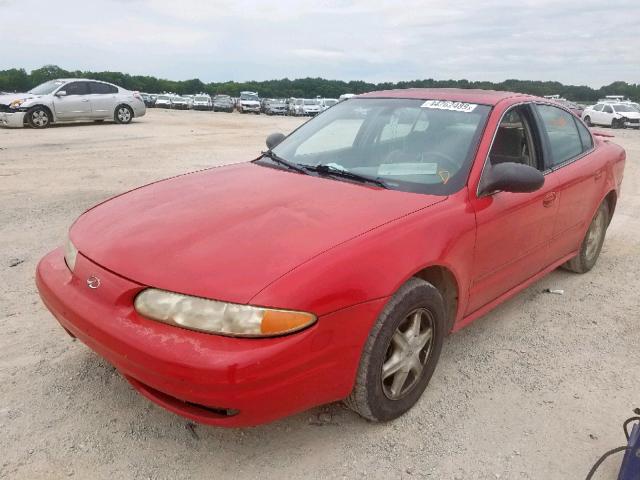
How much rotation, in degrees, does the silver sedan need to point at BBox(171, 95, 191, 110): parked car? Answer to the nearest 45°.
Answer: approximately 90° to its right

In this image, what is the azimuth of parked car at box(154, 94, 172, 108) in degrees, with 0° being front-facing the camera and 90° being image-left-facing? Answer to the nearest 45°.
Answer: approximately 0°

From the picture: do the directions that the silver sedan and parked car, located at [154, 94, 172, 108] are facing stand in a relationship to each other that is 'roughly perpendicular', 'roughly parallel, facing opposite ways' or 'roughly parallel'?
roughly perpendicular

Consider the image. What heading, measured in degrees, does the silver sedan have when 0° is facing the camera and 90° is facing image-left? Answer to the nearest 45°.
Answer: approximately 90°

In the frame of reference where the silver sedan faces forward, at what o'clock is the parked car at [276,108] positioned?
The parked car is roughly at 4 o'clock from the silver sedan.

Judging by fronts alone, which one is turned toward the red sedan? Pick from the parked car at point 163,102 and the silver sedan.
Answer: the parked car

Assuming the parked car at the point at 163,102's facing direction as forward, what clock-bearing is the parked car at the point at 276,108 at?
the parked car at the point at 276,108 is roughly at 10 o'clock from the parked car at the point at 163,102.

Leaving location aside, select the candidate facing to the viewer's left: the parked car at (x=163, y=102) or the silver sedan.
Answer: the silver sedan

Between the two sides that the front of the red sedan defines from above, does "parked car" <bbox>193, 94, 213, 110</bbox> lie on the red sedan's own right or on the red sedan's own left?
on the red sedan's own right

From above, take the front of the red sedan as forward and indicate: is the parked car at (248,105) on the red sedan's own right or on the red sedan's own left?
on the red sedan's own right

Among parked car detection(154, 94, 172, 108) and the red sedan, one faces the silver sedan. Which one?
the parked car

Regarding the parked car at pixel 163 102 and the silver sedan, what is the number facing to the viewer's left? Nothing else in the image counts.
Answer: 1

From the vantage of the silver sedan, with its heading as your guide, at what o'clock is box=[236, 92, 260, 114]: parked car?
The parked car is roughly at 4 o'clock from the silver sedan.

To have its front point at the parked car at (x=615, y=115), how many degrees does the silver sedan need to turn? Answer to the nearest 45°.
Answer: approximately 180°

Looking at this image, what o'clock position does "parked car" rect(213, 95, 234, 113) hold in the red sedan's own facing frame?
The parked car is roughly at 4 o'clock from the red sedan.
